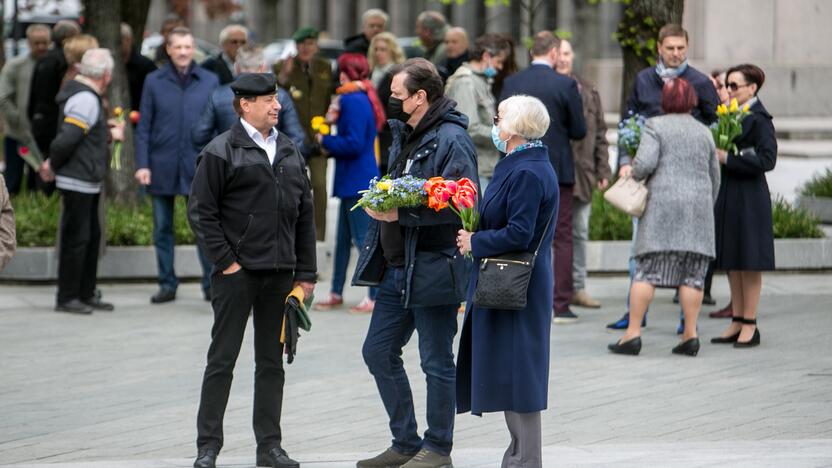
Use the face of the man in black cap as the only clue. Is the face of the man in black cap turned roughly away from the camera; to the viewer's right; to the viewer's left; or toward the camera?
to the viewer's right

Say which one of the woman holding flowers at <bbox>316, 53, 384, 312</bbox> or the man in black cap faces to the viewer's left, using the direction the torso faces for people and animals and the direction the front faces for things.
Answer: the woman holding flowers

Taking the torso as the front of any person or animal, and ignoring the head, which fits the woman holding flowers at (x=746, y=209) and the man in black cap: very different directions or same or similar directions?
very different directions

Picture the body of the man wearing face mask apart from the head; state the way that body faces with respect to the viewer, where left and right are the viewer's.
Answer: facing to the left of the viewer

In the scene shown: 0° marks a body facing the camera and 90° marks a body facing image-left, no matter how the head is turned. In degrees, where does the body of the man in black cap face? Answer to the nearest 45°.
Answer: approximately 315°

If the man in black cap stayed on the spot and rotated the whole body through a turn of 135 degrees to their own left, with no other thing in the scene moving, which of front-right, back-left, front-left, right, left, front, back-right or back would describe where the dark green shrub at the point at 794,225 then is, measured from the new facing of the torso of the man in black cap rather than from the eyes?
front-right

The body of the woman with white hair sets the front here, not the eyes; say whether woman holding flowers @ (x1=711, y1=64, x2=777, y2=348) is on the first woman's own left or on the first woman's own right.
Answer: on the first woman's own right

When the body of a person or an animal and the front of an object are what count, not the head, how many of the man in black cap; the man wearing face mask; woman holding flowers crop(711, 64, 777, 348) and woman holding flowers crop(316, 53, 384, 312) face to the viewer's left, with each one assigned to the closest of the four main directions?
3

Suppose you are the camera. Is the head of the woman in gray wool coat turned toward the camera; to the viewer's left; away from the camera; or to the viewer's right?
away from the camera

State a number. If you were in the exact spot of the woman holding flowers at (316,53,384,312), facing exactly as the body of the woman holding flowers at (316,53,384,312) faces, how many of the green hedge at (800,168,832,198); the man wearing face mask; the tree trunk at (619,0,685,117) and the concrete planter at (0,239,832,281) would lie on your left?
1

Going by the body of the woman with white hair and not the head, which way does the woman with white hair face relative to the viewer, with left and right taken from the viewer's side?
facing to the left of the viewer

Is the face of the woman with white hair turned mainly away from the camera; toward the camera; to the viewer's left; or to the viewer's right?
to the viewer's left
